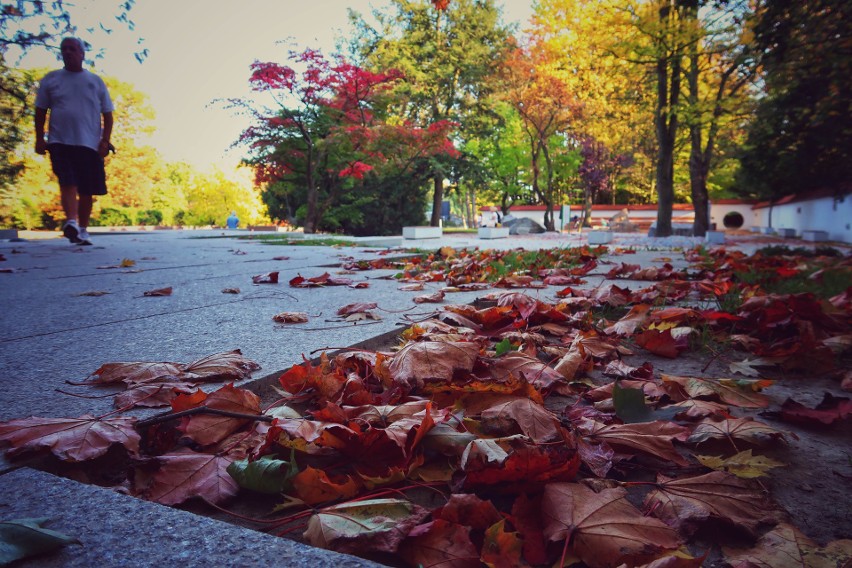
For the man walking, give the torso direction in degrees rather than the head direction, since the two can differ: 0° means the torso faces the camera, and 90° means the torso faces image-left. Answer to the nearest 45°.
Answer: approximately 0°

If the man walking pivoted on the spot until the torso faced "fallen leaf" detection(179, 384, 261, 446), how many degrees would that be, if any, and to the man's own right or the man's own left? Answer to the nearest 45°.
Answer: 0° — they already face it

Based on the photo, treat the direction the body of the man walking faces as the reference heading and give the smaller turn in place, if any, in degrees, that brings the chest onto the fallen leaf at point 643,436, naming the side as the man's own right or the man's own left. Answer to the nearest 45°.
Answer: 0° — they already face it

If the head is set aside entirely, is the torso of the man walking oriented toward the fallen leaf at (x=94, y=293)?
yes

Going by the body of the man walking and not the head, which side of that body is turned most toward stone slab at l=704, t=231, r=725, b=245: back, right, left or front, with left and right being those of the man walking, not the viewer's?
left

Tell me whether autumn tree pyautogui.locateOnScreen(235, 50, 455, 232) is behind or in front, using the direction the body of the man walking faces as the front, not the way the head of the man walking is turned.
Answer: behind

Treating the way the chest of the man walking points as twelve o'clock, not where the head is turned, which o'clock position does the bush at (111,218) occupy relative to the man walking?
The bush is roughly at 6 o'clock from the man walking.

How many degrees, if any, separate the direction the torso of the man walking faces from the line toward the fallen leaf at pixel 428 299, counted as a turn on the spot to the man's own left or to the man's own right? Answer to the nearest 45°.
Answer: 0° — they already face it

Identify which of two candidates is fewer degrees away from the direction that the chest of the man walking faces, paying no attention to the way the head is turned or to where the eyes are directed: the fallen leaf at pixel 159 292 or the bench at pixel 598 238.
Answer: the fallen leaf

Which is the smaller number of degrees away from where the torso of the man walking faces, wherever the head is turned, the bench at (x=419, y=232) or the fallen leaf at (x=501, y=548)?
the fallen leaf

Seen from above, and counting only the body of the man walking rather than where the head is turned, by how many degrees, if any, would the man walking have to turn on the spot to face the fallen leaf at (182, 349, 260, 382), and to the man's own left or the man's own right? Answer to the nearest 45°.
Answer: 0° — they already face it

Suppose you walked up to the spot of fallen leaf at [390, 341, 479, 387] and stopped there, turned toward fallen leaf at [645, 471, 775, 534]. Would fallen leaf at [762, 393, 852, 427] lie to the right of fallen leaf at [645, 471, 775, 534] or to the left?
left
